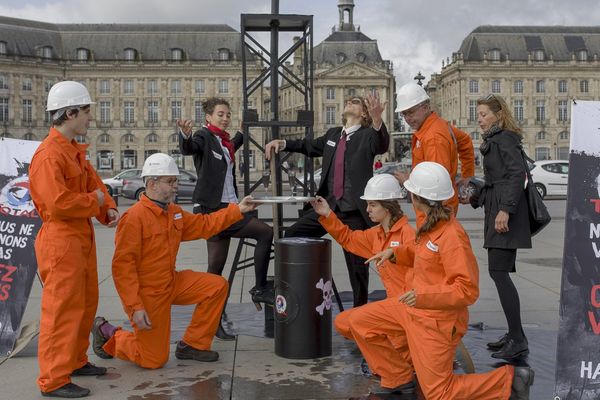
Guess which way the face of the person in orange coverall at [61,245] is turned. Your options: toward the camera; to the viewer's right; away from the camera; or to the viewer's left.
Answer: to the viewer's right

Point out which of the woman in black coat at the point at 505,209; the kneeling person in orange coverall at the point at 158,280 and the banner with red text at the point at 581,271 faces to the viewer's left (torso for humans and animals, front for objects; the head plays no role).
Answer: the woman in black coat

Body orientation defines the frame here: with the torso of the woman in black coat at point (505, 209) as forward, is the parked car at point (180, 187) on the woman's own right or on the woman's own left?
on the woman's own right

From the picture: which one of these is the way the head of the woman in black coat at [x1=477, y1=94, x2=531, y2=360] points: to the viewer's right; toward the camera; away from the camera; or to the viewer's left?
to the viewer's left

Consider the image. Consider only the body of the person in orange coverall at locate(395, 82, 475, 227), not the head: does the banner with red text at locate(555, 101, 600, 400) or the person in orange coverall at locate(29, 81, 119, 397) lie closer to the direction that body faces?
the person in orange coverall

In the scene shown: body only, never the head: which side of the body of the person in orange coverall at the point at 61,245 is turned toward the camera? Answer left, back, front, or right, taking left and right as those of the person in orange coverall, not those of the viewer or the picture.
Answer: right
